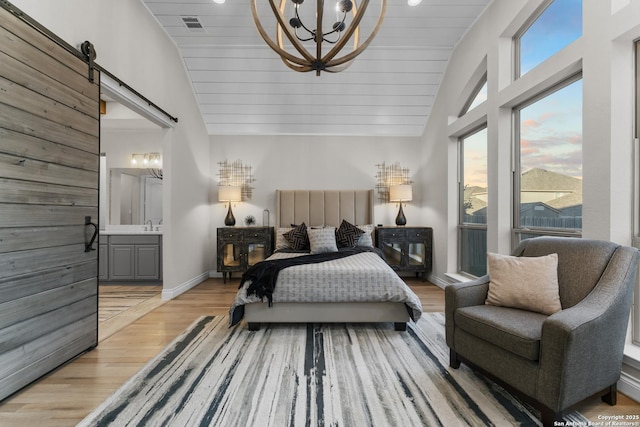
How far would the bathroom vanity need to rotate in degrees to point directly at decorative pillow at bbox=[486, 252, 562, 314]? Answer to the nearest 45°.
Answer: approximately 45° to its left

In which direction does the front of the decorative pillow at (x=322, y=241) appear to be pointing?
toward the camera

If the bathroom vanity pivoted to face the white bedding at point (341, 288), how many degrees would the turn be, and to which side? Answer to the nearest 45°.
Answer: approximately 45° to its left

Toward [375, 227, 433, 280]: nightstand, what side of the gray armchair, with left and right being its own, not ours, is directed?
right

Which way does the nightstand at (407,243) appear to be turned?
toward the camera

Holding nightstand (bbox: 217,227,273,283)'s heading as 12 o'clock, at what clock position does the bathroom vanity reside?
The bathroom vanity is roughly at 3 o'clock from the nightstand.

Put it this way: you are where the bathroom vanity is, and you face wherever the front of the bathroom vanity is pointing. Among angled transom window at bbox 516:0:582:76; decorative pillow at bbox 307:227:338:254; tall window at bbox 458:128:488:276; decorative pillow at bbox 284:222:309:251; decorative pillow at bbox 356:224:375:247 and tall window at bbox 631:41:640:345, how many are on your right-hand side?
0

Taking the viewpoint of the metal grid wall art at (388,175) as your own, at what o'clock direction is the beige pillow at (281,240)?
The beige pillow is roughly at 2 o'clock from the metal grid wall art.

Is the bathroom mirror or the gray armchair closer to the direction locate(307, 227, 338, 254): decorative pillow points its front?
the gray armchair

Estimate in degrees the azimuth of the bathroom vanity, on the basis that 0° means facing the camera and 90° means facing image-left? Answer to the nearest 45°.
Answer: approximately 0°

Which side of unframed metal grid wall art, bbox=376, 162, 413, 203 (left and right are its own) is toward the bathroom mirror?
right

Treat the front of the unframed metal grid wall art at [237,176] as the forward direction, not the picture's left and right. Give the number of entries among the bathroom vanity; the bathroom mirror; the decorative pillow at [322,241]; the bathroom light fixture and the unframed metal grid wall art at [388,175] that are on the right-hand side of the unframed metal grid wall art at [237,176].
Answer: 3

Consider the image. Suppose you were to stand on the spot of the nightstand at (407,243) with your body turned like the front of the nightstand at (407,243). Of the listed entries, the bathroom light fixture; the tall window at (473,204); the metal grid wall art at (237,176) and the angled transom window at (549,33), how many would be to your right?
2

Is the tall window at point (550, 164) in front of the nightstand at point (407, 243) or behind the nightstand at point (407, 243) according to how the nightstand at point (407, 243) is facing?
in front

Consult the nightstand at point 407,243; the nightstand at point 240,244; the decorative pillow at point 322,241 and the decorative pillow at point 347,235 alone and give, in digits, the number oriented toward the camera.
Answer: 4

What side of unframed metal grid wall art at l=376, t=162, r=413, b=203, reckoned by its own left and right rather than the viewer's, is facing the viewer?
front

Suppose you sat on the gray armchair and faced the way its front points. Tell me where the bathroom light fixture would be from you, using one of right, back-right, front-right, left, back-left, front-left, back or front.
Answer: front-right

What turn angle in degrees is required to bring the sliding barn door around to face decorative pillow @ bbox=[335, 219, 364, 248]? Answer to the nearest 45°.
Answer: approximately 45° to its left

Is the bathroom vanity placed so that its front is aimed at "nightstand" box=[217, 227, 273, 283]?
no

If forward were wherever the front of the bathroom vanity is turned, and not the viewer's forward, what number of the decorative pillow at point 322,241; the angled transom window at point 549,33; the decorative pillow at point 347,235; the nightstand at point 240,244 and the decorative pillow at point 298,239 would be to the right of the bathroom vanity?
0
